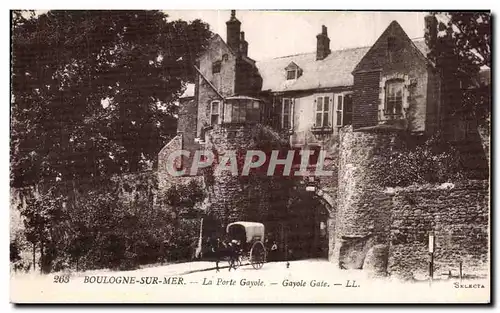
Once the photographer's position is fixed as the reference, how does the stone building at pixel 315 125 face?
facing the viewer

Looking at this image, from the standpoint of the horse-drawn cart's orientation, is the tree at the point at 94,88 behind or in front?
in front

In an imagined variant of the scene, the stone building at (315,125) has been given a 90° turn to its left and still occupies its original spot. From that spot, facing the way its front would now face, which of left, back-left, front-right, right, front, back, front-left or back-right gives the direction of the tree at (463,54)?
front

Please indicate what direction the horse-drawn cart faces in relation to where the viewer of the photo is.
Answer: facing the viewer and to the left of the viewer

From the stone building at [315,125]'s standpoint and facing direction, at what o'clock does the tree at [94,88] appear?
The tree is roughly at 3 o'clock from the stone building.

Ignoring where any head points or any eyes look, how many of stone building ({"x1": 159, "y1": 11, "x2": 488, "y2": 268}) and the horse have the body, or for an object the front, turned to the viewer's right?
0

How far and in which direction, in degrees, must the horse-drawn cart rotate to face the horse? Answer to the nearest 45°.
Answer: approximately 45° to its right

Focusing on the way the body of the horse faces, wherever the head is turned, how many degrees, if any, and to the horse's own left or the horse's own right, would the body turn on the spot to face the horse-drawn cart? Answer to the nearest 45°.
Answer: approximately 135° to the horse's own left
